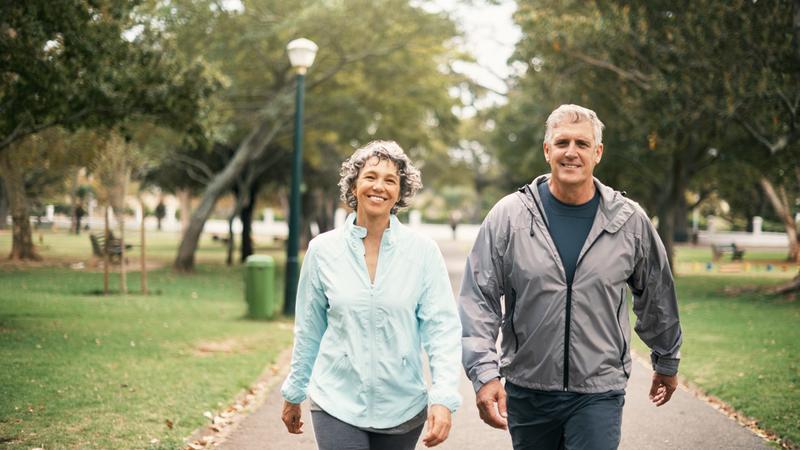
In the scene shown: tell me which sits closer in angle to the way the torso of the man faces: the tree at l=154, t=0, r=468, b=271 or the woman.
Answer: the woman

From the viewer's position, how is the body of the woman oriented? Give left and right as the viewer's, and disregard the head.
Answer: facing the viewer

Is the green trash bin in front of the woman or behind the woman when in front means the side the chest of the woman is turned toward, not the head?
behind

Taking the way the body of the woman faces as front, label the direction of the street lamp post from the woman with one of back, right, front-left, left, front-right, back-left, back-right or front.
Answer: back

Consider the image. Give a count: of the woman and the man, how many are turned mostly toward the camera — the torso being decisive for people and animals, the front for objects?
2

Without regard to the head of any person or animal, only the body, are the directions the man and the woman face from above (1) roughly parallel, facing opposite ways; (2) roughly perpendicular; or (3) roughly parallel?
roughly parallel

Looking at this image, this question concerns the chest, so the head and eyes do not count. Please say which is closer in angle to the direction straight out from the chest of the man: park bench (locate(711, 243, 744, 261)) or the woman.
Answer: the woman

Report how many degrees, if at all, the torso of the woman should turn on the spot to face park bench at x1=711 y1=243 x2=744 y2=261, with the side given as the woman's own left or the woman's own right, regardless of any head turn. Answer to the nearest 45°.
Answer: approximately 135° to the woman's own left

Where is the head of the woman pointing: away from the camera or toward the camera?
toward the camera

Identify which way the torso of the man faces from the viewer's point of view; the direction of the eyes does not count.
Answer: toward the camera

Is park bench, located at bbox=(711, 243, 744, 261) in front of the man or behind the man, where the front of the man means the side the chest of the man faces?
behind

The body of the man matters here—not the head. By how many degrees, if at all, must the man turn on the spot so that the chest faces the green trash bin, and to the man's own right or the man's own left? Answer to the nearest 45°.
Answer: approximately 135° to the man's own right

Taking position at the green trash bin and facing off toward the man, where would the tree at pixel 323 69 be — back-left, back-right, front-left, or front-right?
back-left

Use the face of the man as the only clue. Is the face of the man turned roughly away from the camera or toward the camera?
toward the camera
